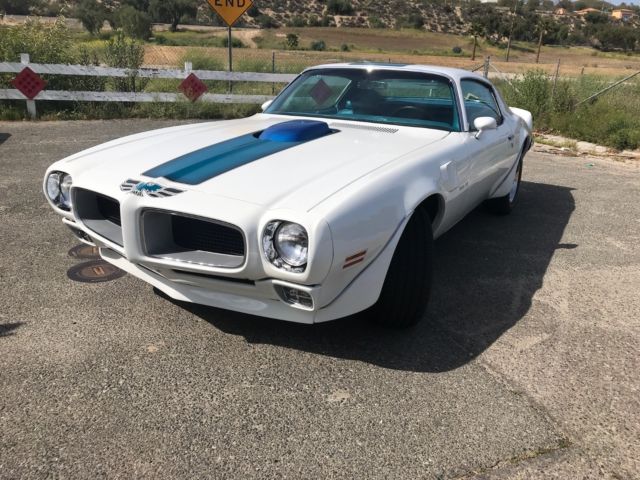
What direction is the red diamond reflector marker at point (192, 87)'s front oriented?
toward the camera

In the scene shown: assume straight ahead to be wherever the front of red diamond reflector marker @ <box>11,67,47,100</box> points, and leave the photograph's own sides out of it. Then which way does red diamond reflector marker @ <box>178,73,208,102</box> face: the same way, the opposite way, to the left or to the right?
the same way

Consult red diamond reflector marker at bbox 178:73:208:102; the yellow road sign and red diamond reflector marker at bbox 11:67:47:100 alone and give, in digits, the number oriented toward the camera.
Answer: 3

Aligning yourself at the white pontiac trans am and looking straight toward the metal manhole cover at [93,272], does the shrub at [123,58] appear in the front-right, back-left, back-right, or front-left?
front-right

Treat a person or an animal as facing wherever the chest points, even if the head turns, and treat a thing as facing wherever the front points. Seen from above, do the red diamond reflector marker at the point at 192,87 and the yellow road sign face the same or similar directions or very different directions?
same or similar directions

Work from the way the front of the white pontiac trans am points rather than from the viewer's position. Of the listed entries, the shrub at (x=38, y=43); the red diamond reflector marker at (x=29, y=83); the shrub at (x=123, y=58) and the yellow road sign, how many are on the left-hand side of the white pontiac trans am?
0

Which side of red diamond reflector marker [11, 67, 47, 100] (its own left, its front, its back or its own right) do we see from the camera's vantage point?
front

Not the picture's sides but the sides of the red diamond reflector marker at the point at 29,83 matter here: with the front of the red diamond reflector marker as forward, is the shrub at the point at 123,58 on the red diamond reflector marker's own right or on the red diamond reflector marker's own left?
on the red diamond reflector marker's own left

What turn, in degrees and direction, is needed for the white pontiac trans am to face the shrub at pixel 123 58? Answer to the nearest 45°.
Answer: approximately 135° to its right

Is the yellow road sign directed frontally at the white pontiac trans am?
yes

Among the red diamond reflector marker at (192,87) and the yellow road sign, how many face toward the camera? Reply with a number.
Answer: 2

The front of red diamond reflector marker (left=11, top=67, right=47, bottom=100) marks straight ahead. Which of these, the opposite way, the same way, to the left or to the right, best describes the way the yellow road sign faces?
the same way

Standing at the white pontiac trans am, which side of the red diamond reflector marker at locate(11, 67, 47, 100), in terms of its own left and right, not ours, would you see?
front

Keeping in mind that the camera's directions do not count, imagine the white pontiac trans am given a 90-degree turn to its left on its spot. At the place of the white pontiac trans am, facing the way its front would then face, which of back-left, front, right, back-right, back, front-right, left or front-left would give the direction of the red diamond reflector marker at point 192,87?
back-left

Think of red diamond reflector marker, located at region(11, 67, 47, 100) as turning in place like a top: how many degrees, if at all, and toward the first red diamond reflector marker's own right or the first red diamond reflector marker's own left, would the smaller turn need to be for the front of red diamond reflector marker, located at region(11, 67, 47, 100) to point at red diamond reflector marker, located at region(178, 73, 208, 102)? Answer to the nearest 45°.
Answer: approximately 90° to the first red diamond reflector marker's own left
